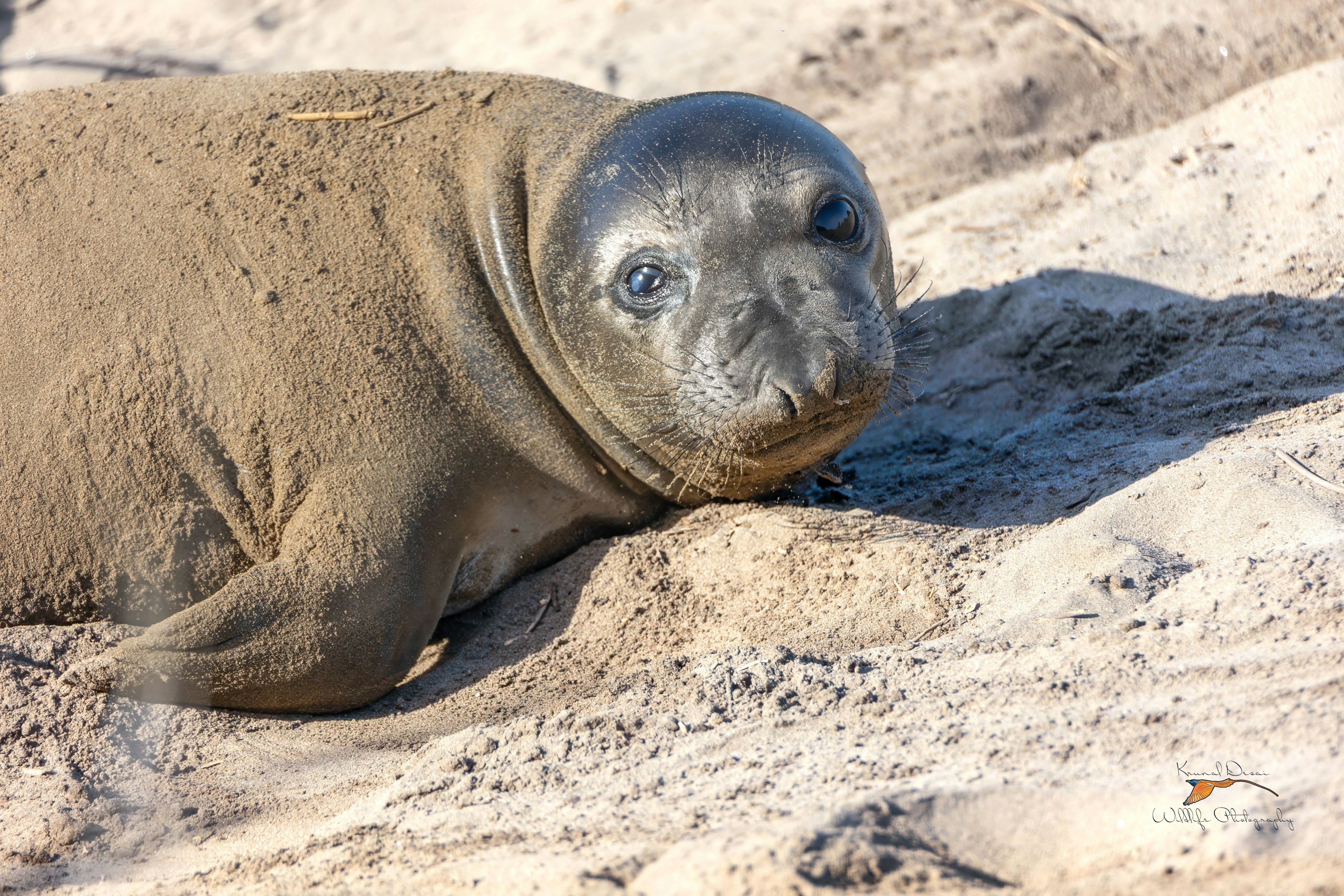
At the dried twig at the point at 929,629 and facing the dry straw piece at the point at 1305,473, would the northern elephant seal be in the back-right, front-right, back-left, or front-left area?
back-left

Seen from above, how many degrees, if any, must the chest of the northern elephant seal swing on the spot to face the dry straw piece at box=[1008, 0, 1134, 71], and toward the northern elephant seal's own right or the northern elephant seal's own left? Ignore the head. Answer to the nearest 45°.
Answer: approximately 45° to the northern elephant seal's own left

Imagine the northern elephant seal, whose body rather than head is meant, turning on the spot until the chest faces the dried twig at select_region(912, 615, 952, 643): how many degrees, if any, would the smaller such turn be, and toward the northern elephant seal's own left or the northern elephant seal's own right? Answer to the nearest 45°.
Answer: approximately 45° to the northern elephant seal's own right

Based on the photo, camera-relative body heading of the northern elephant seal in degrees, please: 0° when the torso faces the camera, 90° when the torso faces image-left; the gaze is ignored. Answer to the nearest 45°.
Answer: approximately 270°

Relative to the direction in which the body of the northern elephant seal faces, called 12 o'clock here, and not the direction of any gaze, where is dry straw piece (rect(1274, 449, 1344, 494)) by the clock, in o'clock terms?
The dry straw piece is roughly at 1 o'clock from the northern elephant seal.
